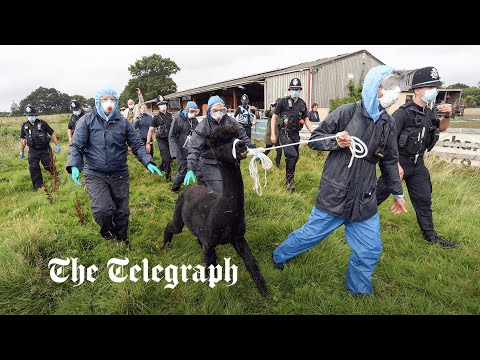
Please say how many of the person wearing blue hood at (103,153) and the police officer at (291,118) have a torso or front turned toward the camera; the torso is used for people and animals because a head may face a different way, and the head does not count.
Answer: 2

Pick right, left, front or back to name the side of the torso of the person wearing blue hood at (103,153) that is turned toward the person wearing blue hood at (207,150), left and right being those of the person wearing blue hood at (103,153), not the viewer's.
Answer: left

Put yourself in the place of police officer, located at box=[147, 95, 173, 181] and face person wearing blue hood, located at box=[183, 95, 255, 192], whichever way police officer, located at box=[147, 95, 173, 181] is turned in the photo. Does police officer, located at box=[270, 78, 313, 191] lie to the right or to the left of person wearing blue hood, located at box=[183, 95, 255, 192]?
left

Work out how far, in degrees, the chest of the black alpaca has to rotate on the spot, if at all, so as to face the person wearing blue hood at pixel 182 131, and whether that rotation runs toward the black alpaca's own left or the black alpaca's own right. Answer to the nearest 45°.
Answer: approximately 135° to the black alpaca's own left
